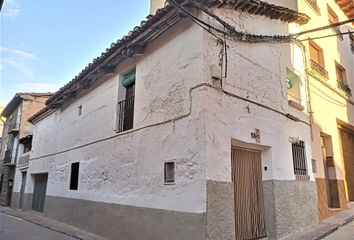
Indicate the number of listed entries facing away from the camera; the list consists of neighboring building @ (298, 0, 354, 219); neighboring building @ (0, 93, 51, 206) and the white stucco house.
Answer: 0

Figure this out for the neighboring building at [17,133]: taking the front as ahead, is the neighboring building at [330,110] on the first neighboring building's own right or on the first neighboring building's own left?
on the first neighboring building's own left

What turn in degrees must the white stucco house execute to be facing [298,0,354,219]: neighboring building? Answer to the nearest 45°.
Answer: approximately 90° to its left

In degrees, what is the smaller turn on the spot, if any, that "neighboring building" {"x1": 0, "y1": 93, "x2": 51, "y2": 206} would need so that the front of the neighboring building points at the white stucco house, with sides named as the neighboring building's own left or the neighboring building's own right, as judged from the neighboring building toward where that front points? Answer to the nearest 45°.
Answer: approximately 45° to the neighboring building's own left

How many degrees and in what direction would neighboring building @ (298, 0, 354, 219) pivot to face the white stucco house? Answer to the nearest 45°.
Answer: approximately 90° to its right

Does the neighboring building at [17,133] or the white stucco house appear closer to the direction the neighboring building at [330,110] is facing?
the white stucco house
